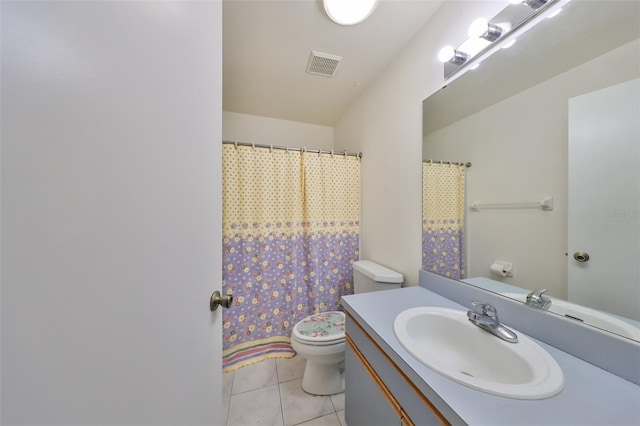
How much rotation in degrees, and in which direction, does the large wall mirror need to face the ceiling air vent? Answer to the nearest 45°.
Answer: approximately 45° to its right

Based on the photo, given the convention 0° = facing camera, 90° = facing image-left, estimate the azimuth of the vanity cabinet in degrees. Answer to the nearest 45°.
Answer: approximately 90°
